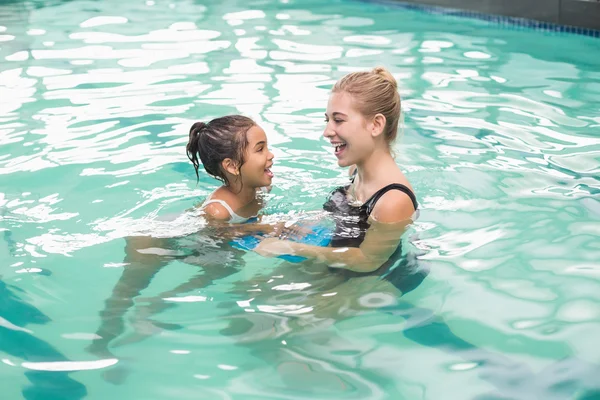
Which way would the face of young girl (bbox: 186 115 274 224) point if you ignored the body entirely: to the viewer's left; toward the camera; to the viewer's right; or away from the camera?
to the viewer's right

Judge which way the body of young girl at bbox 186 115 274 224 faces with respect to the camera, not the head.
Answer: to the viewer's right
